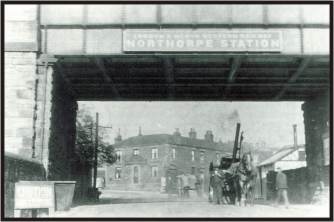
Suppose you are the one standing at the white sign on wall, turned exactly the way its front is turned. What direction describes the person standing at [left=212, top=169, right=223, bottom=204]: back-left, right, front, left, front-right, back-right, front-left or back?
back-left

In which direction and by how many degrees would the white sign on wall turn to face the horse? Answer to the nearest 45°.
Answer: approximately 135° to its left

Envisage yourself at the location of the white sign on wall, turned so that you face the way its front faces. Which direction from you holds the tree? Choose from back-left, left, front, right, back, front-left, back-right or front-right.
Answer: back

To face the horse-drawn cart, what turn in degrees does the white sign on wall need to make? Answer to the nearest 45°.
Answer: approximately 135° to its left

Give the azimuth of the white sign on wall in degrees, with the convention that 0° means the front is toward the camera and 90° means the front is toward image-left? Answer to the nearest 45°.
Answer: approximately 0°
